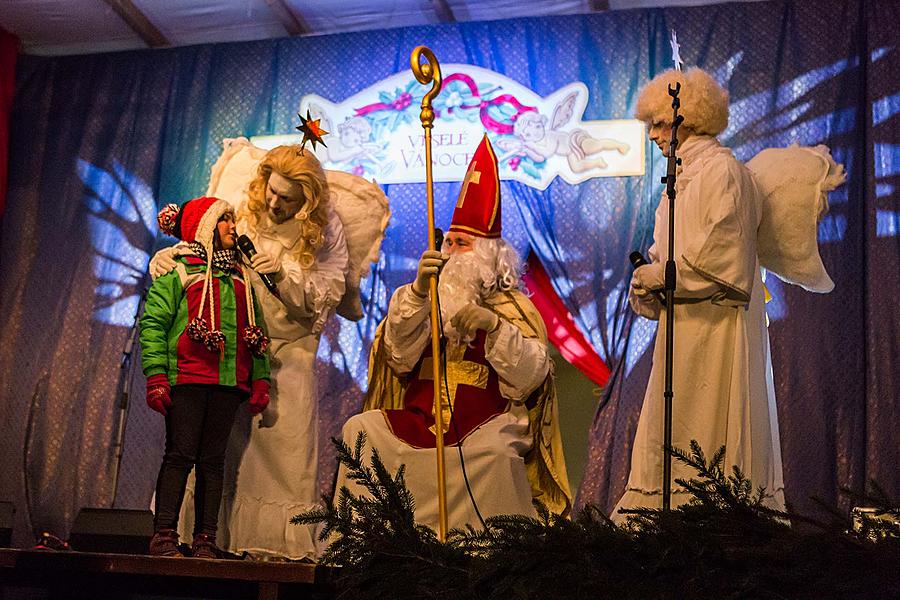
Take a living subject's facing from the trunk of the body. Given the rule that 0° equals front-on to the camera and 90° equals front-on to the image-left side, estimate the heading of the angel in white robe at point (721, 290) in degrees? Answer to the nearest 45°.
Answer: approximately 90°

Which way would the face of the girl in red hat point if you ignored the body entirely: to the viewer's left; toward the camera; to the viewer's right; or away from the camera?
to the viewer's right

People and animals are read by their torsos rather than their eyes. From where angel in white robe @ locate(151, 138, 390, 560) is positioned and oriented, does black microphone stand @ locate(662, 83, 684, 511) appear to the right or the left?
on its left

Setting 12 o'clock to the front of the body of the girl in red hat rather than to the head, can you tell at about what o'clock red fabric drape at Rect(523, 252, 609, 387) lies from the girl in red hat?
The red fabric drape is roughly at 9 o'clock from the girl in red hat.

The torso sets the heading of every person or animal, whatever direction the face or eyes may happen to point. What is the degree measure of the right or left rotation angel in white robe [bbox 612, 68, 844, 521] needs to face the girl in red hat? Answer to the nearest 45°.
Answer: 0° — it already faces them

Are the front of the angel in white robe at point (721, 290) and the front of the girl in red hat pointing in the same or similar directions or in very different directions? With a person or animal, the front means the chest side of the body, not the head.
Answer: very different directions

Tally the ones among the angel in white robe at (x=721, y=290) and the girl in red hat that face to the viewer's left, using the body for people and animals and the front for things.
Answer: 1

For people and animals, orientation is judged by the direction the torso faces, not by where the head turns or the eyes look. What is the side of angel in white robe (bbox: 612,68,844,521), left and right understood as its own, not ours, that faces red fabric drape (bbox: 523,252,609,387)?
right

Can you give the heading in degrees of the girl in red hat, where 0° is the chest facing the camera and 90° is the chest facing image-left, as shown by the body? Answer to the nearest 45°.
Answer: approximately 315°

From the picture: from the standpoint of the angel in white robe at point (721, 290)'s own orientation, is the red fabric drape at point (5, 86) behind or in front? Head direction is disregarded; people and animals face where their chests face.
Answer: in front

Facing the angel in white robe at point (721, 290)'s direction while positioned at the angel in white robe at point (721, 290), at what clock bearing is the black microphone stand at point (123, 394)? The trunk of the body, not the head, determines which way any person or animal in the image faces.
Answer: The black microphone stand is roughly at 1 o'clock from the angel in white robe.
